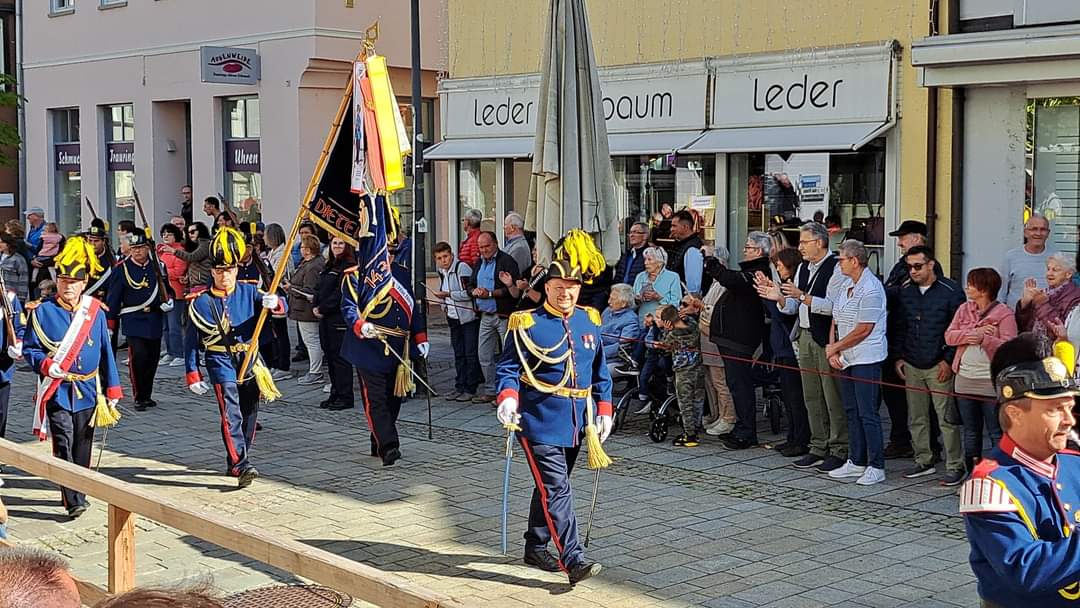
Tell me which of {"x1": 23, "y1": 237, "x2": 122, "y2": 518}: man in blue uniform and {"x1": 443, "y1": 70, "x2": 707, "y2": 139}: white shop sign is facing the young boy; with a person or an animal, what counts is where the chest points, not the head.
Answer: the white shop sign

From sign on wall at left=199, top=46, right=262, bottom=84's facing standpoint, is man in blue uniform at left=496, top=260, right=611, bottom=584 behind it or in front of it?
in front

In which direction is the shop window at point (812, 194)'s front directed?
toward the camera

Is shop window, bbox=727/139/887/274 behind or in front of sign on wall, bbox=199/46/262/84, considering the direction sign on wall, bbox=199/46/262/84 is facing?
in front

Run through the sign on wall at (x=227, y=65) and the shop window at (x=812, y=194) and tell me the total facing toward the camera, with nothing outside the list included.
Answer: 2

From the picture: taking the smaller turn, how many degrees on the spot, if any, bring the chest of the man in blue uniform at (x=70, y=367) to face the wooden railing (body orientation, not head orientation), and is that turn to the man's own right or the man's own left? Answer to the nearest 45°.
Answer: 0° — they already face it

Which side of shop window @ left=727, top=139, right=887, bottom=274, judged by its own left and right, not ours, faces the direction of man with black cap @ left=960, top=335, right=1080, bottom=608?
front

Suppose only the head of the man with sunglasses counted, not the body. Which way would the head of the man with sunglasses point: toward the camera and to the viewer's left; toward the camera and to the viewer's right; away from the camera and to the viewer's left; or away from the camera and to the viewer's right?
toward the camera and to the viewer's left

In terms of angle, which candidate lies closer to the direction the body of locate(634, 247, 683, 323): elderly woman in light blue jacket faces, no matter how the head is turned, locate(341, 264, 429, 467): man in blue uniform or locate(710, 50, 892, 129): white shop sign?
the man in blue uniform

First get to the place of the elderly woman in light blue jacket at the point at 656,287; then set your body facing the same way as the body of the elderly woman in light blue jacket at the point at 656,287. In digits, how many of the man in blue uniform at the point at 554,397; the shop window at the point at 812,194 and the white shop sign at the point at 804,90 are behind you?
2

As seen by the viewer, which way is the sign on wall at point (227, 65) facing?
toward the camera

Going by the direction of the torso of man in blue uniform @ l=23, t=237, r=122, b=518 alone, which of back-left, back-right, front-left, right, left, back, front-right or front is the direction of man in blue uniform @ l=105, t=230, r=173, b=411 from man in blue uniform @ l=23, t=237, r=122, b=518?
back

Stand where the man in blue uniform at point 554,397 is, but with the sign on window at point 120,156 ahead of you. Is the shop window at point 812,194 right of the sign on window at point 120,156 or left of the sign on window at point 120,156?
right

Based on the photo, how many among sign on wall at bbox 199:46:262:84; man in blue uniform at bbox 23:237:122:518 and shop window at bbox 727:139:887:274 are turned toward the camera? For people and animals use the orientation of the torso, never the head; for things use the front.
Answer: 3
